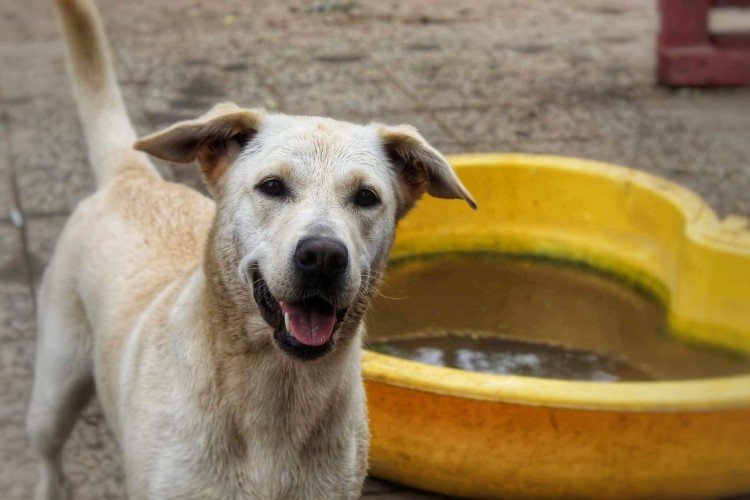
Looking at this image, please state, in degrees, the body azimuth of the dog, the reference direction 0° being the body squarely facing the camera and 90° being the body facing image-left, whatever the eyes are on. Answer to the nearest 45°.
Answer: approximately 315°

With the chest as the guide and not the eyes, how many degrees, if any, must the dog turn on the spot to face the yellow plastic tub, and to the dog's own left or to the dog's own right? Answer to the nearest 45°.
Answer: approximately 45° to the dog's own left
